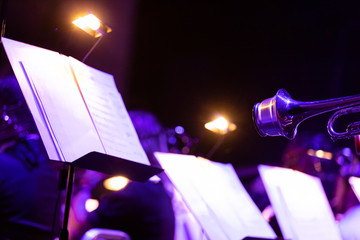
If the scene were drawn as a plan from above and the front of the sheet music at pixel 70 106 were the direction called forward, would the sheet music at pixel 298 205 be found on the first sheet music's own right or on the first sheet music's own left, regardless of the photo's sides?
on the first sheet music's own left

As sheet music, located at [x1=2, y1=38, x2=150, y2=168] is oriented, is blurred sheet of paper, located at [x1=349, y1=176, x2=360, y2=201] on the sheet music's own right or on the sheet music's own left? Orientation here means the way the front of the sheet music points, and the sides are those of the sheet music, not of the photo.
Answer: on the sheet music's own left

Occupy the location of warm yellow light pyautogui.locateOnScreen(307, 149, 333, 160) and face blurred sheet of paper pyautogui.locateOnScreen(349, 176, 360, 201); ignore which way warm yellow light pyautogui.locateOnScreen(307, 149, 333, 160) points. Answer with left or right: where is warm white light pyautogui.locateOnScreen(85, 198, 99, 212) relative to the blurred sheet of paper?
right

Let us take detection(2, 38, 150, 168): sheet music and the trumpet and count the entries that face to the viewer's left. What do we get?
1

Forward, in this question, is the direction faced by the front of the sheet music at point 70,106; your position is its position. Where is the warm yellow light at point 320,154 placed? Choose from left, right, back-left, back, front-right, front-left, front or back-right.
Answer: left

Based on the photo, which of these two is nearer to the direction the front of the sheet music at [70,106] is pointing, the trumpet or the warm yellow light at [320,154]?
the trumpet

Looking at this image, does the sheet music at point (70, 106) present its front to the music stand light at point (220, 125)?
no

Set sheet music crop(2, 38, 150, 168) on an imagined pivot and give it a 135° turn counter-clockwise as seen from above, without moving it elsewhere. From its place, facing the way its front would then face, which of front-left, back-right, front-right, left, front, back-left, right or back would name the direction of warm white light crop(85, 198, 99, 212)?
front

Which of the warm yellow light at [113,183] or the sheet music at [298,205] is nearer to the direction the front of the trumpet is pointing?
the warm yellow light

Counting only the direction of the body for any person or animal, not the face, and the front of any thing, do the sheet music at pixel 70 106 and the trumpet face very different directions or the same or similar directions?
very different directions

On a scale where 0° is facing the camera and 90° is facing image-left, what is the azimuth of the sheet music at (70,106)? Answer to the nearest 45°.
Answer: approximately 315°

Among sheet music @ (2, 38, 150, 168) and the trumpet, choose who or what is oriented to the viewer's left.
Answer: the trumpet

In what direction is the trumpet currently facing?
to the viewer's left
